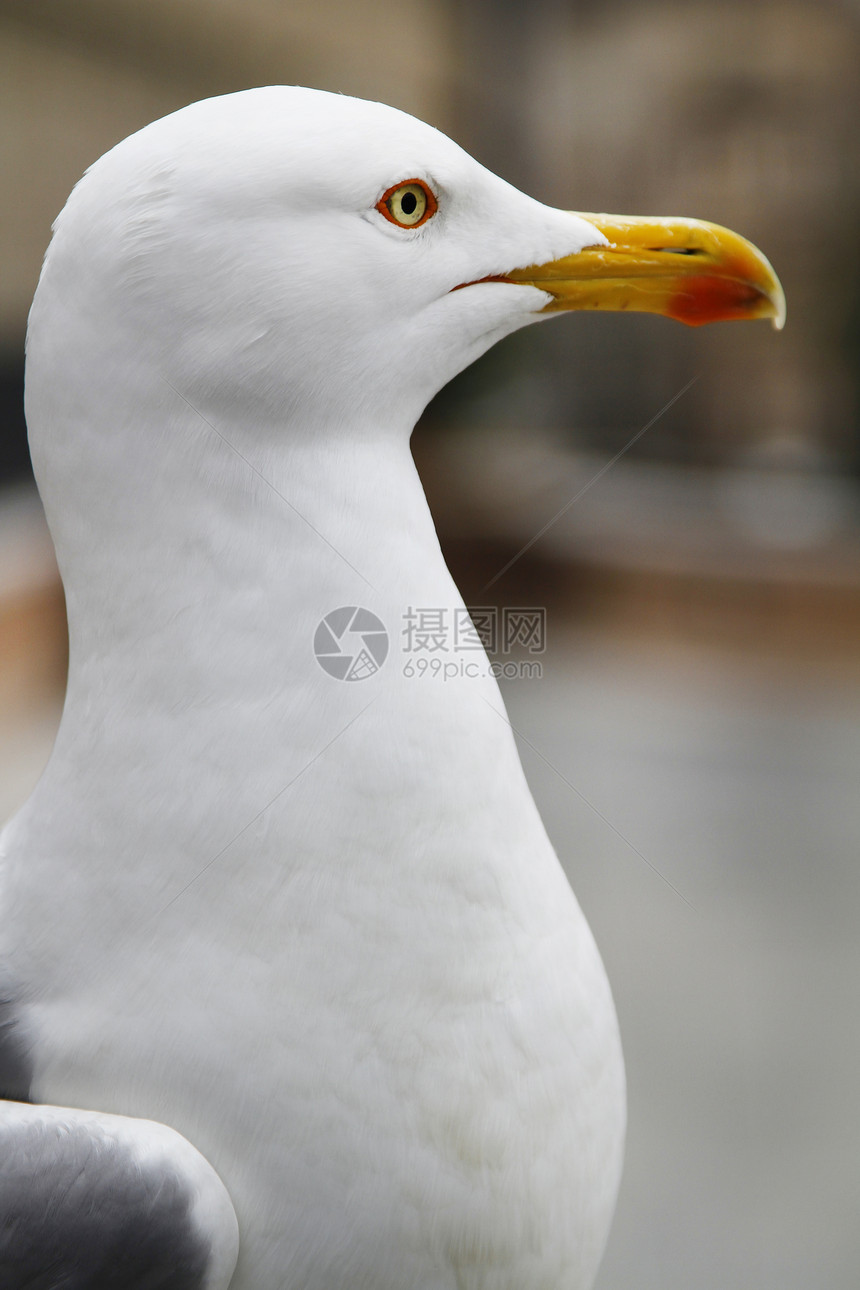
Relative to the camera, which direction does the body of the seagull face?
to the viewer's right
